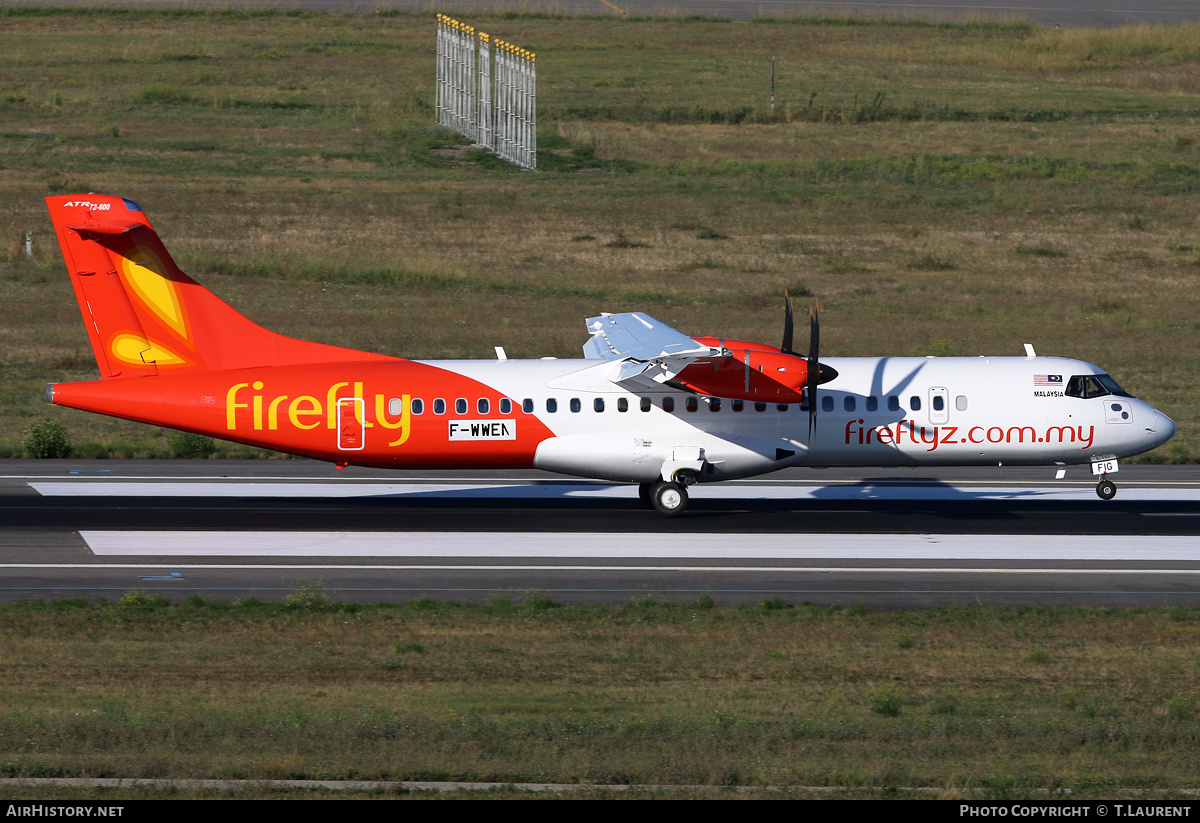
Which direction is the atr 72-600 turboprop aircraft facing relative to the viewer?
to the viewer's right
